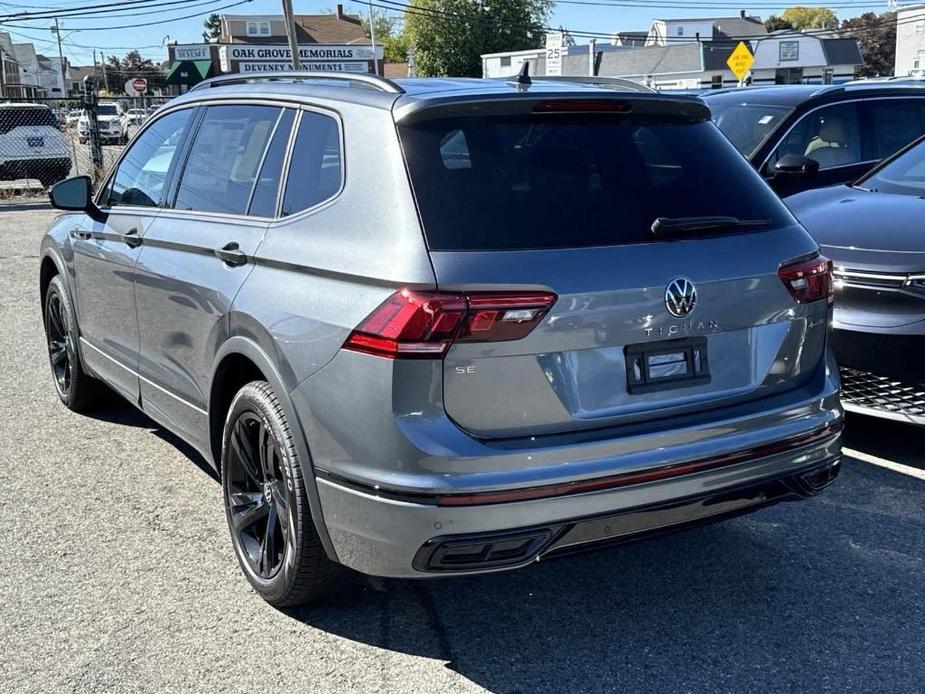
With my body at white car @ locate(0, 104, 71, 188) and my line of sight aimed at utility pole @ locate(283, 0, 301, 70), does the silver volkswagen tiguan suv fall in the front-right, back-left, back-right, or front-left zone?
back-right

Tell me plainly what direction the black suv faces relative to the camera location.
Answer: facing the viewer and to the left of the viewer

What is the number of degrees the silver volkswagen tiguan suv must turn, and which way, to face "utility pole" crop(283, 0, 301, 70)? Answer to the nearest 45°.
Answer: approximately 45° to its right

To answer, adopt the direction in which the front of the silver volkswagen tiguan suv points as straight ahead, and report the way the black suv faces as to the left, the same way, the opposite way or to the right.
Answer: to the left

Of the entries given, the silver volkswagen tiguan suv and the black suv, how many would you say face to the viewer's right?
0

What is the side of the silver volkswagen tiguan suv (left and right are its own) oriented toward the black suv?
right

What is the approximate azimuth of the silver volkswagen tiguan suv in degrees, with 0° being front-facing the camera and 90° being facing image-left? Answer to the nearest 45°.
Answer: approximately 135°

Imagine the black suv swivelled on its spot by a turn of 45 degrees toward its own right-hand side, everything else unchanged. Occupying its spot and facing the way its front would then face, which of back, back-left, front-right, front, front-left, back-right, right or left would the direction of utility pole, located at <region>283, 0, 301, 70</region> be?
front-right

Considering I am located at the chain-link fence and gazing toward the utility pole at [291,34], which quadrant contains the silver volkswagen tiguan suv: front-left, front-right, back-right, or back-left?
back-right
